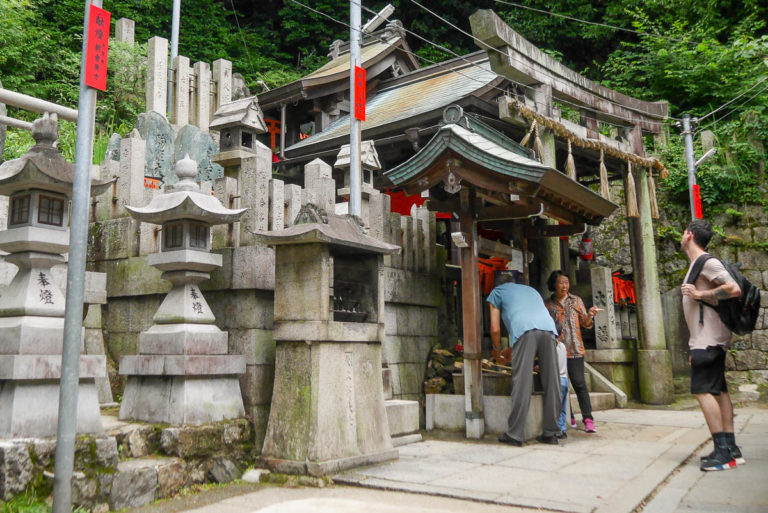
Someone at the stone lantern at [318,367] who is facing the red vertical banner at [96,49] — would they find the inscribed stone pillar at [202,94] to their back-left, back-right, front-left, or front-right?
back-right

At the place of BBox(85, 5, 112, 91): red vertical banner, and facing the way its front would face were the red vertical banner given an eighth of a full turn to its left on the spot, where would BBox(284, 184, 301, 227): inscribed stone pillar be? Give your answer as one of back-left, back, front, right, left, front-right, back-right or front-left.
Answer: left

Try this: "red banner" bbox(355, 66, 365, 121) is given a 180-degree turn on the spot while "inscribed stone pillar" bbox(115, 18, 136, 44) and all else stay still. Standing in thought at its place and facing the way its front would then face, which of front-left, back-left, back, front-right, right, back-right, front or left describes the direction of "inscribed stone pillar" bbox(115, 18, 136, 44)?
front

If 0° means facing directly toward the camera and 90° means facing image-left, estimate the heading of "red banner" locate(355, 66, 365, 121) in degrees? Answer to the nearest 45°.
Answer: approximately 315°

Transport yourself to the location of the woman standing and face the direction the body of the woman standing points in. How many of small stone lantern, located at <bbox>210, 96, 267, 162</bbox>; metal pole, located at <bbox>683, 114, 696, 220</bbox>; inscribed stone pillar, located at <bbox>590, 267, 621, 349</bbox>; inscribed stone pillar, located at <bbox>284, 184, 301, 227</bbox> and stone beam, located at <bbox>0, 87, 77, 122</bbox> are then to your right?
3

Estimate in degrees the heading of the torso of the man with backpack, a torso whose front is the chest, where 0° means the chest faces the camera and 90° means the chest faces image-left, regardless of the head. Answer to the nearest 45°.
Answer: approximately 90°

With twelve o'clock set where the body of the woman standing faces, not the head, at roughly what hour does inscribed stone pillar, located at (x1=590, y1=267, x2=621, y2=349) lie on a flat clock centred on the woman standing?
The inscribed stone pillar is roughly at 8 o'clock from the woman standing.
